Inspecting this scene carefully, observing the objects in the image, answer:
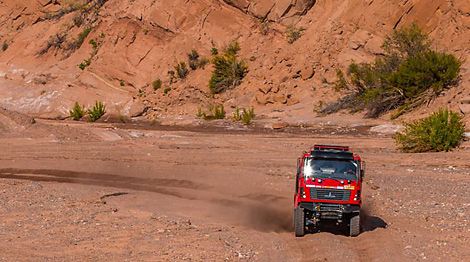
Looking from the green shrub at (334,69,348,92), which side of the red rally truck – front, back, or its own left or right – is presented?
back

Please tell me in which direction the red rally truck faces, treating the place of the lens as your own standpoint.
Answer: facing the viewer

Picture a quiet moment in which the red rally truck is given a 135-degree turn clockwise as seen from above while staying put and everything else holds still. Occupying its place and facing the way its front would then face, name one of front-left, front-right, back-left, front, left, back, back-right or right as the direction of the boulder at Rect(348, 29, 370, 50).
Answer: front-right

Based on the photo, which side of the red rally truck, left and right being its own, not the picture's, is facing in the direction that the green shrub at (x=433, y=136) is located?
back

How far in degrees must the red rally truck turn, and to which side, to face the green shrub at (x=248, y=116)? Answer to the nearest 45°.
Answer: approximately 180°

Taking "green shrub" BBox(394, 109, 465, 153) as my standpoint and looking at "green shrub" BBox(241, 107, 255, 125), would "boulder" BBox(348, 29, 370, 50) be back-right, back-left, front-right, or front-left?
front-right

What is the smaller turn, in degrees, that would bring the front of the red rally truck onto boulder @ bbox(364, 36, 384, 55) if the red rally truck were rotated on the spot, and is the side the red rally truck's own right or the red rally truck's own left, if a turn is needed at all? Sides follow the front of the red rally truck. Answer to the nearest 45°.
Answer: approximately 180°
